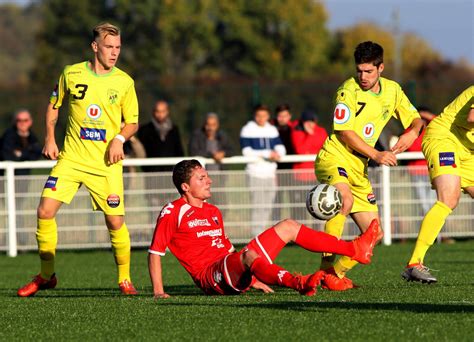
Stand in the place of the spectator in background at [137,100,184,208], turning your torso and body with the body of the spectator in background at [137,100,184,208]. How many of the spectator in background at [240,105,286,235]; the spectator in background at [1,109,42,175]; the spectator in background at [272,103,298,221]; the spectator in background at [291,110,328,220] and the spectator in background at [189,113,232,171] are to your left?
4

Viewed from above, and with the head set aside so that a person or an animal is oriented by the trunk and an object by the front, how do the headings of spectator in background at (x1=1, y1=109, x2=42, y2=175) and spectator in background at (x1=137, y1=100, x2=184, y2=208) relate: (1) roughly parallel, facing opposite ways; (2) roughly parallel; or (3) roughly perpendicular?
roughly parallel

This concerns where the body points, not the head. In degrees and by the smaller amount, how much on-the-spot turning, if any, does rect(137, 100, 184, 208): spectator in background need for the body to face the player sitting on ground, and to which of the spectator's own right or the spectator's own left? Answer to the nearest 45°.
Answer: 0° — they already face them

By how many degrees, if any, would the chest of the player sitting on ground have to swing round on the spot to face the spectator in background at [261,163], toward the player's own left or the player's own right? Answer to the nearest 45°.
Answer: approximately 135° to the player's own left

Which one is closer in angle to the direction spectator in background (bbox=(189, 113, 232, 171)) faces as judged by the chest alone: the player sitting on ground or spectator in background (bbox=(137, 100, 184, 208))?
the player sitting on ground

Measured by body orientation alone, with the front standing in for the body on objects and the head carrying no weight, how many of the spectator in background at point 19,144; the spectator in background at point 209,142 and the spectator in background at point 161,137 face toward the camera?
3

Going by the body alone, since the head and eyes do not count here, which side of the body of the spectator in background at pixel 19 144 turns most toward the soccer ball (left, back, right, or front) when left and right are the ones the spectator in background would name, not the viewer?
front

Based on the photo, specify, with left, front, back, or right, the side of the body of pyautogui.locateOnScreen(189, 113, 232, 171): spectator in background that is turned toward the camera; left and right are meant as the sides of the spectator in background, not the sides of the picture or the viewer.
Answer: front

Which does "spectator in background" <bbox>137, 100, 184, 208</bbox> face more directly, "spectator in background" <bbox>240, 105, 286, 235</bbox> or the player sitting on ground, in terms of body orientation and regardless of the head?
the player sitting on ground

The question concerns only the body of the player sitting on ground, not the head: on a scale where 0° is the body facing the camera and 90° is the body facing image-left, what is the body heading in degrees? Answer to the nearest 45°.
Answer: approximately 315°

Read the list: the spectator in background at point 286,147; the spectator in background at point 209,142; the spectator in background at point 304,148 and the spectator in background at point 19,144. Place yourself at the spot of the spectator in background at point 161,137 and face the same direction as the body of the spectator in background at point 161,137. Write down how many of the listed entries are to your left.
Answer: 3

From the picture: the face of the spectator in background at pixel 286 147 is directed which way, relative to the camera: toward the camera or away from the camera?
toward the camera

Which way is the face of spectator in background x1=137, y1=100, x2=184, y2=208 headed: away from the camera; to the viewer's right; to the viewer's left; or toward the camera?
toward the camera

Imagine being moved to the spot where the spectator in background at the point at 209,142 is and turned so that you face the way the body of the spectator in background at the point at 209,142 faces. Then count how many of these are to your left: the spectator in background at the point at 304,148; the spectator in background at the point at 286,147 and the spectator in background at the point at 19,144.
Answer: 2

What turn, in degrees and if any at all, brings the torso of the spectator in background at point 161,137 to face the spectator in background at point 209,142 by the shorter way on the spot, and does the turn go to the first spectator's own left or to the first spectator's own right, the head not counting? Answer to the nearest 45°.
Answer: approximately 90° to the first spectator's own left

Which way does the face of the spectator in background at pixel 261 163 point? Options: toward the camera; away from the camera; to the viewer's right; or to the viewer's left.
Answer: toward the camera

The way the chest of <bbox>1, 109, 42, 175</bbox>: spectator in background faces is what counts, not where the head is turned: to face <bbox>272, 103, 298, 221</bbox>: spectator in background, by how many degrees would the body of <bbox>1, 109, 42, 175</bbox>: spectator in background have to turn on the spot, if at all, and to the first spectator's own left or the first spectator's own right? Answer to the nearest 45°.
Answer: approximately 90° to the first spectator's own left

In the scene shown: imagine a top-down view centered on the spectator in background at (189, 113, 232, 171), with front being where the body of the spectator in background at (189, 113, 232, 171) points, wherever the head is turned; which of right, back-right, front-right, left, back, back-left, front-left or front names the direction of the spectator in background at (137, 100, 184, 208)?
right

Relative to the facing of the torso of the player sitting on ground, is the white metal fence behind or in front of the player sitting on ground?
behind

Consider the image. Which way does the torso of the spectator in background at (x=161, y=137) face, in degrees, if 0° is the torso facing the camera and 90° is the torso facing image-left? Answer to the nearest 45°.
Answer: approximately 0°

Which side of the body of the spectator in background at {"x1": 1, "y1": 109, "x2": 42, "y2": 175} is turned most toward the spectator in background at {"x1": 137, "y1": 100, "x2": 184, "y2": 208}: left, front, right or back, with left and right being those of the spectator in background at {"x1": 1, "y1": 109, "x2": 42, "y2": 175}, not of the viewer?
left
